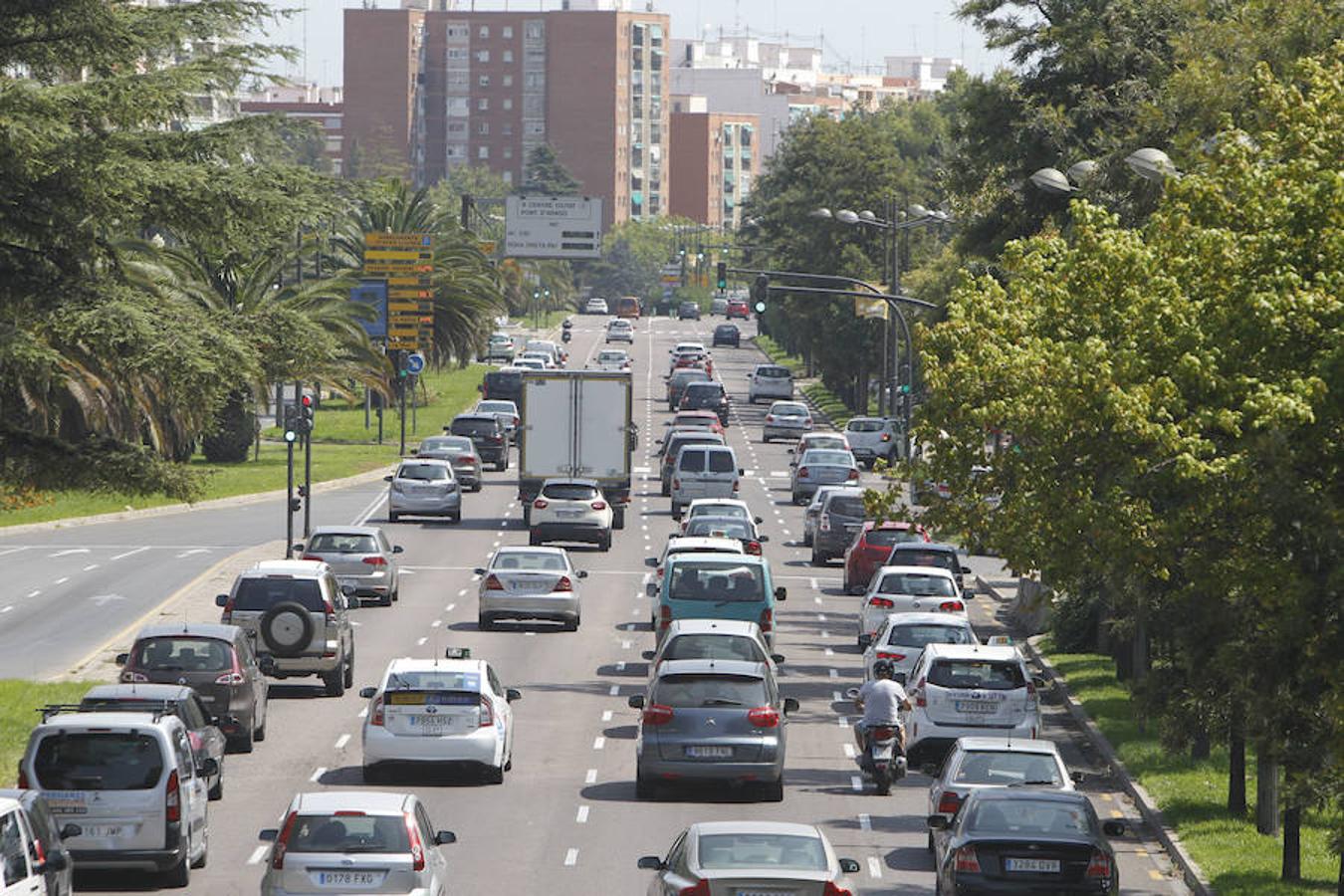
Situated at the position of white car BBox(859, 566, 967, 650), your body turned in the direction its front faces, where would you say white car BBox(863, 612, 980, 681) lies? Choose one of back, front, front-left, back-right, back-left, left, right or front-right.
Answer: back

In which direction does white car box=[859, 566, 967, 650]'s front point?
away from the camera

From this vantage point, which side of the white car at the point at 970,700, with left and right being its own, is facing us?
back

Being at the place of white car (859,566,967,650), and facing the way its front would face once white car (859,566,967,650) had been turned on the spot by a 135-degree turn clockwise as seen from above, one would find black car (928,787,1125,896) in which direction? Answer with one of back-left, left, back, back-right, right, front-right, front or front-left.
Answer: front-right

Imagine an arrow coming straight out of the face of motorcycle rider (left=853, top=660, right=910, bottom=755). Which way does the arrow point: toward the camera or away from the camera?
away from the camera

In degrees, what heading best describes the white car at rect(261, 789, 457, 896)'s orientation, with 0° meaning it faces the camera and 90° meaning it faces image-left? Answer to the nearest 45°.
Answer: approximately 180°

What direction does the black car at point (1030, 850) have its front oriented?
away from the camera

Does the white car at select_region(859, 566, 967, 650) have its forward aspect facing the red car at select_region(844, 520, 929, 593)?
yes

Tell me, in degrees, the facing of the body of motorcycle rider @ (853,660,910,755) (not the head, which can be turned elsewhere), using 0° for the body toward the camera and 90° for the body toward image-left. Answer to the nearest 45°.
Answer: approximately 180°

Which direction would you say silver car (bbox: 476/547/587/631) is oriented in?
away from the camera

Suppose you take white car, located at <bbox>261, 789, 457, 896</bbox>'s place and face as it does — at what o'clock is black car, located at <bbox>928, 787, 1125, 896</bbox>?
The black car is roughly at 3 o'clock from the white car.
